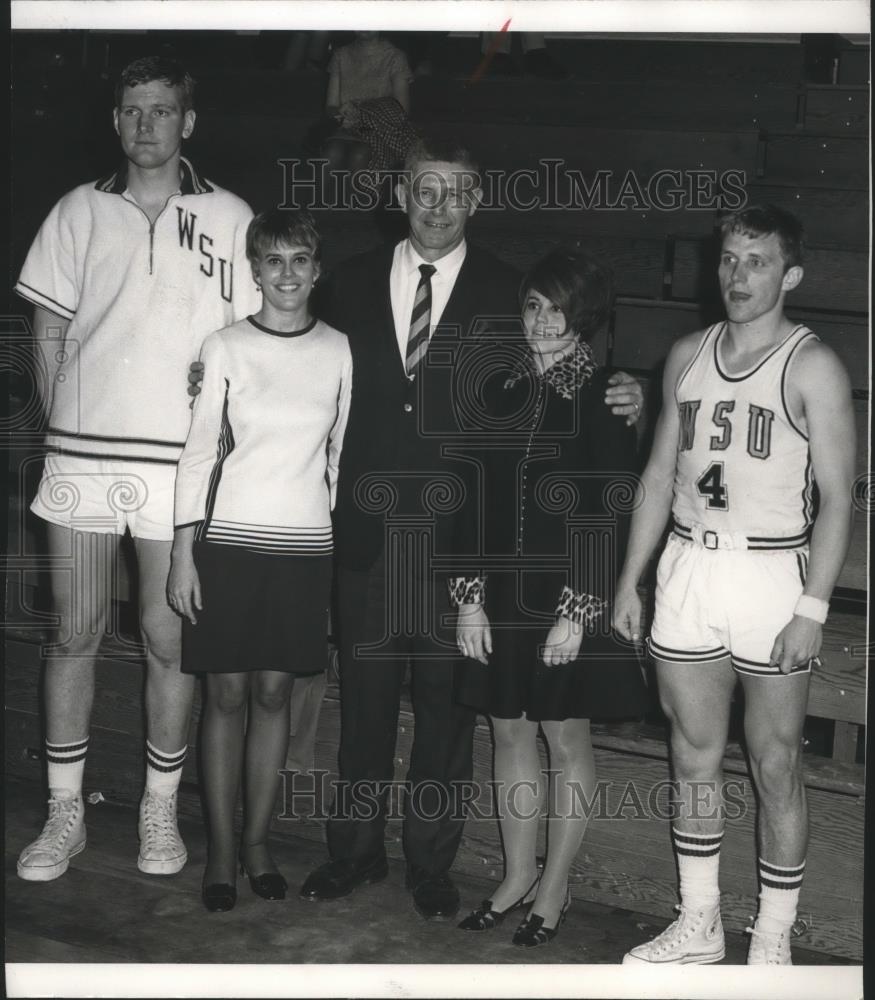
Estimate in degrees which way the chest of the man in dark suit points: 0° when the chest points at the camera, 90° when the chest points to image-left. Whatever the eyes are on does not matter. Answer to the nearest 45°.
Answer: approximately 0°

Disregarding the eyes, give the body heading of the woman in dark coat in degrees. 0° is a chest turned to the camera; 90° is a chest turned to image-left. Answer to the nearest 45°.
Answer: approximately 45°

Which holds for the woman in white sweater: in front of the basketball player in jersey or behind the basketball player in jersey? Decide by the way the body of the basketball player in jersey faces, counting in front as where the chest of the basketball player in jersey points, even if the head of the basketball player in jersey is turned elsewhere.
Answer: in front

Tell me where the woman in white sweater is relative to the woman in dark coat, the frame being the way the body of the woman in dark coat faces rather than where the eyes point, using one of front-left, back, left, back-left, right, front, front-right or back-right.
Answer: front-right

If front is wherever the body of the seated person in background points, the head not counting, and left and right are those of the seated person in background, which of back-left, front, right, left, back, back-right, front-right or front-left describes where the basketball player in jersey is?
front-left
